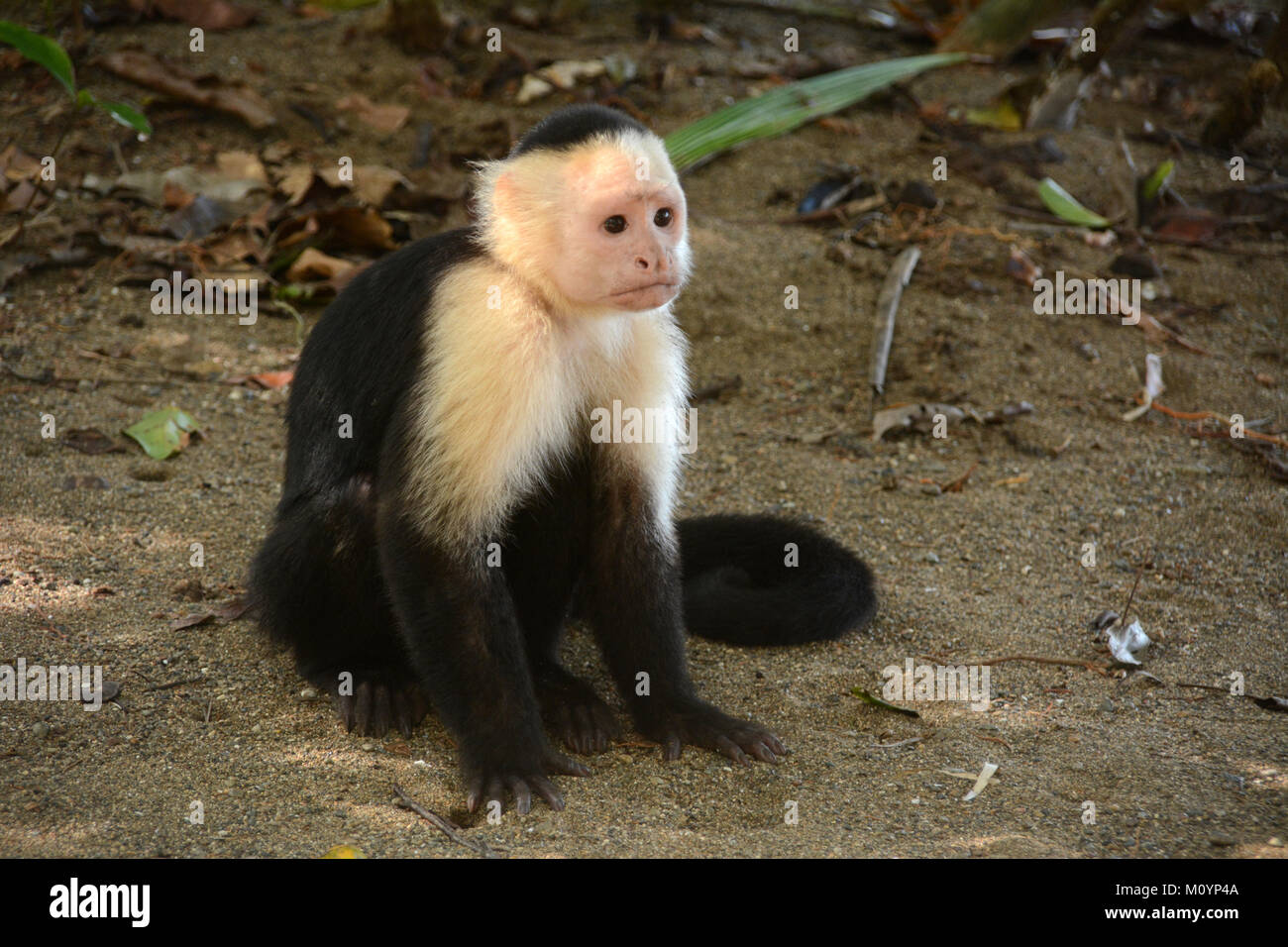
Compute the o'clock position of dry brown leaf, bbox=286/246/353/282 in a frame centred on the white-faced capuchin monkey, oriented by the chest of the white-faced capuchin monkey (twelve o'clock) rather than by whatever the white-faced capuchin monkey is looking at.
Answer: The dry brown leaf is roughly at 7 o'clock from the white-faced capuchin monkey.

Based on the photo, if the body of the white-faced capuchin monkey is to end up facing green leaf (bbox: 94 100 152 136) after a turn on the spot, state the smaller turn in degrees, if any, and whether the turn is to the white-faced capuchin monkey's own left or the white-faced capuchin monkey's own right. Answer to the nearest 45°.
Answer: approximately 180°

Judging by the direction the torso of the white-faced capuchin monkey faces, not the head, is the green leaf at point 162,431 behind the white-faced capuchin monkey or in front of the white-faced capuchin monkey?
behind

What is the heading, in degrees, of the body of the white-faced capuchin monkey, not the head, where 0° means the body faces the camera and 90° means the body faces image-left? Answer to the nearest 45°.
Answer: approximately 315°

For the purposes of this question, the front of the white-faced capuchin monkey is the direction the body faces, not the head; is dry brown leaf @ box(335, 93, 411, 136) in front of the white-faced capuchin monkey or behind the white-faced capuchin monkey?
behind

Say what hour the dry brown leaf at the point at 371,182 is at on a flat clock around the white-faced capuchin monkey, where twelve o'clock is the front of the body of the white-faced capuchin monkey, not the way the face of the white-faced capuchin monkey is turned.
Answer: The dry brown leaf is roughly at 7 o'clock from the white-faced capuchin monkey.

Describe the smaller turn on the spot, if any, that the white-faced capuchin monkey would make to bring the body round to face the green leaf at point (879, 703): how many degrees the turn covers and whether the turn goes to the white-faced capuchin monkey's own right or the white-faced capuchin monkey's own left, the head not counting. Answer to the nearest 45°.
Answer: approximately 45° to the white-faced capuchin monkey's own left

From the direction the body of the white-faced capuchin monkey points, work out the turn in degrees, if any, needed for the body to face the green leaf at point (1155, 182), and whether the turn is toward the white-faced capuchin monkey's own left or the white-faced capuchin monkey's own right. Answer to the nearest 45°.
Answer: approximately 90° to the white-faced capuchin monkey's own left
